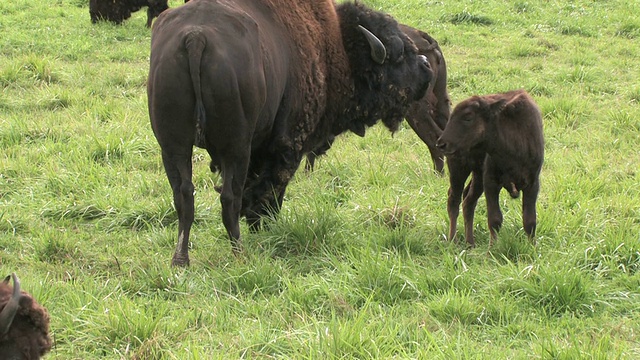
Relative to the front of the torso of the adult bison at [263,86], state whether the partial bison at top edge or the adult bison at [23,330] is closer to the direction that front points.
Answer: the partial bison at top edge

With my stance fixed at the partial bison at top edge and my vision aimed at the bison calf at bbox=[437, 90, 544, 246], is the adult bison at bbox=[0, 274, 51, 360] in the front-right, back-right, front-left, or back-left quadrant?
front-right

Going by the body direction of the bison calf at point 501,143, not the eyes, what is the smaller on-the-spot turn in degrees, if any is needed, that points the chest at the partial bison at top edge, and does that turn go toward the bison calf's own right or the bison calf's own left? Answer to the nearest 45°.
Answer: approximately 90° to the bison calf's own right

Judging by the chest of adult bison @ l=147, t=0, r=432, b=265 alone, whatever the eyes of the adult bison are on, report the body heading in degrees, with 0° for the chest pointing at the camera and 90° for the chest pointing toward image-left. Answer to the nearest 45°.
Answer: approximately 225°

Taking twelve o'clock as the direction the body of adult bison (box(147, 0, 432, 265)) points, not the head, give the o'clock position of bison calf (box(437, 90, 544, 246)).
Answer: The bison calf is roughly at 2 o'clock from the adult bison.

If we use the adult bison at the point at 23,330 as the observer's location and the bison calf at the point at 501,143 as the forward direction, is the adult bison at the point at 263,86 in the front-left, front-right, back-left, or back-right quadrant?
front-left

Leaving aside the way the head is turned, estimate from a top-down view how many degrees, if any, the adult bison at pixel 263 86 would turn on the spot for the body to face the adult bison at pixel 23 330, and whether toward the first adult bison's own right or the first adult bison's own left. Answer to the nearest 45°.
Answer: approximately 135° to the first adult bison's own right

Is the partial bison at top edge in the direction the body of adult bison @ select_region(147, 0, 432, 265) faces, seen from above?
no

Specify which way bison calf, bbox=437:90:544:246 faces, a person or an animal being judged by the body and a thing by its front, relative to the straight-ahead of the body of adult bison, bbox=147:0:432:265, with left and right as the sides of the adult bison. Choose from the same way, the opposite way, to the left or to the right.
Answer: the opposite way

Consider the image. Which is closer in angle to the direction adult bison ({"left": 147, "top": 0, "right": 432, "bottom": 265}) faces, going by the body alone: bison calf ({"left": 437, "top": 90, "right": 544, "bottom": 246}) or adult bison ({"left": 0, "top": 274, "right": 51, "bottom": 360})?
the bison calf

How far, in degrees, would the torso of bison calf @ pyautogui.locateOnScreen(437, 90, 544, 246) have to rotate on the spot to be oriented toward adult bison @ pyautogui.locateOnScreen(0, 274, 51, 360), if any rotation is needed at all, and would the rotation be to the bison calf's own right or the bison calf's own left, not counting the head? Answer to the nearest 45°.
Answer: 0° — it already faces it

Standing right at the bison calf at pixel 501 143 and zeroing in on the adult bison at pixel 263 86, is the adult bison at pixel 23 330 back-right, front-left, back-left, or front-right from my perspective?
front-left

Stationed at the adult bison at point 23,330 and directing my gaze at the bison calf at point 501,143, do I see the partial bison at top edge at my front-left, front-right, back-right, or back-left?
front-left

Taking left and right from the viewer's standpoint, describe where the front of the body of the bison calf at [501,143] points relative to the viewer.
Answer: facing the viewer and to the left of the viewer

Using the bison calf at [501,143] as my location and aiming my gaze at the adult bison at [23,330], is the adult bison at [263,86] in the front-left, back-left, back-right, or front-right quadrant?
front-right

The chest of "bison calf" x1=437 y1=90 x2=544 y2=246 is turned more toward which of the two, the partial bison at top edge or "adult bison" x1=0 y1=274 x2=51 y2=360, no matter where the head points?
the adult bison
